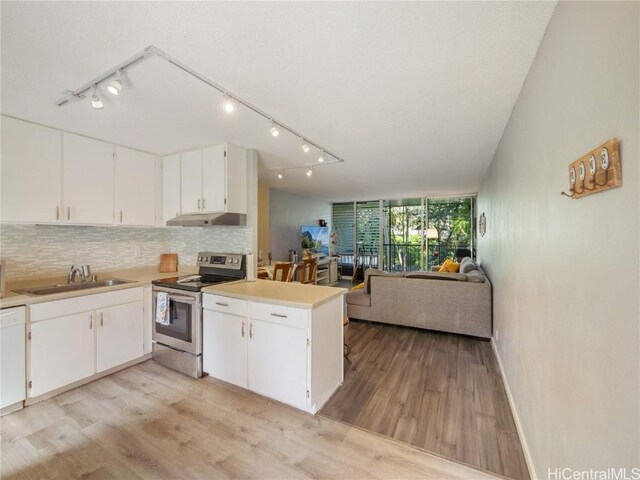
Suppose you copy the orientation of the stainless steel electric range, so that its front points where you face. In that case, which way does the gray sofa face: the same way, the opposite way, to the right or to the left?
the opposite way

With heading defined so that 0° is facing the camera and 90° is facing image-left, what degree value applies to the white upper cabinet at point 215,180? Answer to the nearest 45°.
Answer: approximately 45°

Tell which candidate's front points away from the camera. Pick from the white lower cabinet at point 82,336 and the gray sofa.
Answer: the gray sofa

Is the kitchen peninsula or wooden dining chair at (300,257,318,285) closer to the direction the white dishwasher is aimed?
the kitchen peninsula

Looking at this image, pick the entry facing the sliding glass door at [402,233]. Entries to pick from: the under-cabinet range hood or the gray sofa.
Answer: the gray sofa

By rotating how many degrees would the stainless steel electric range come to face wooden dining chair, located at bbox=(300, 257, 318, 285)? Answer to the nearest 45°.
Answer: approximately 180°

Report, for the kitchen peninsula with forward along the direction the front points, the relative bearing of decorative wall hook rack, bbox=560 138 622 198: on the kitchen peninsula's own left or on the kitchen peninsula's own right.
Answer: on the kitchen peninsula's own left

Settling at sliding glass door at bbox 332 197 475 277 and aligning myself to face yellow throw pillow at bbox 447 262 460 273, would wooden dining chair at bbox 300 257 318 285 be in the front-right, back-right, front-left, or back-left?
front-right

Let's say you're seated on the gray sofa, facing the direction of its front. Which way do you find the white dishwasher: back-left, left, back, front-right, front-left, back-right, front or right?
back-left

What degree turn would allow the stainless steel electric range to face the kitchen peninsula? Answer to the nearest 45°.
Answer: approximately 90° to its left

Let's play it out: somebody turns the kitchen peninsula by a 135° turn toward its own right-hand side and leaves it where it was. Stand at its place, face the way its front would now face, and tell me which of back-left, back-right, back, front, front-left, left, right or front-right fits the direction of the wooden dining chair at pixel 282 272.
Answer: front

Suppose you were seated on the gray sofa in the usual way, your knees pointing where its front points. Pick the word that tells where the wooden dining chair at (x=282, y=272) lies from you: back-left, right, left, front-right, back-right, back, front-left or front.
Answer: left

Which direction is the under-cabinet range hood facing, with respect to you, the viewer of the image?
facing the viewer and to the left of the viewer

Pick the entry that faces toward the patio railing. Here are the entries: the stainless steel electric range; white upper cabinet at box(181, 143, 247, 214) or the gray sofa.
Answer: the gray sofa

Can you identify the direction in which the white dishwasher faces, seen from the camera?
facing the viewer and to the right of the viewer

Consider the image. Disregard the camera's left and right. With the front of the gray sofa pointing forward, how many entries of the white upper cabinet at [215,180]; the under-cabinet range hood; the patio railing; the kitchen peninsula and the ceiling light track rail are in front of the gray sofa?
1
